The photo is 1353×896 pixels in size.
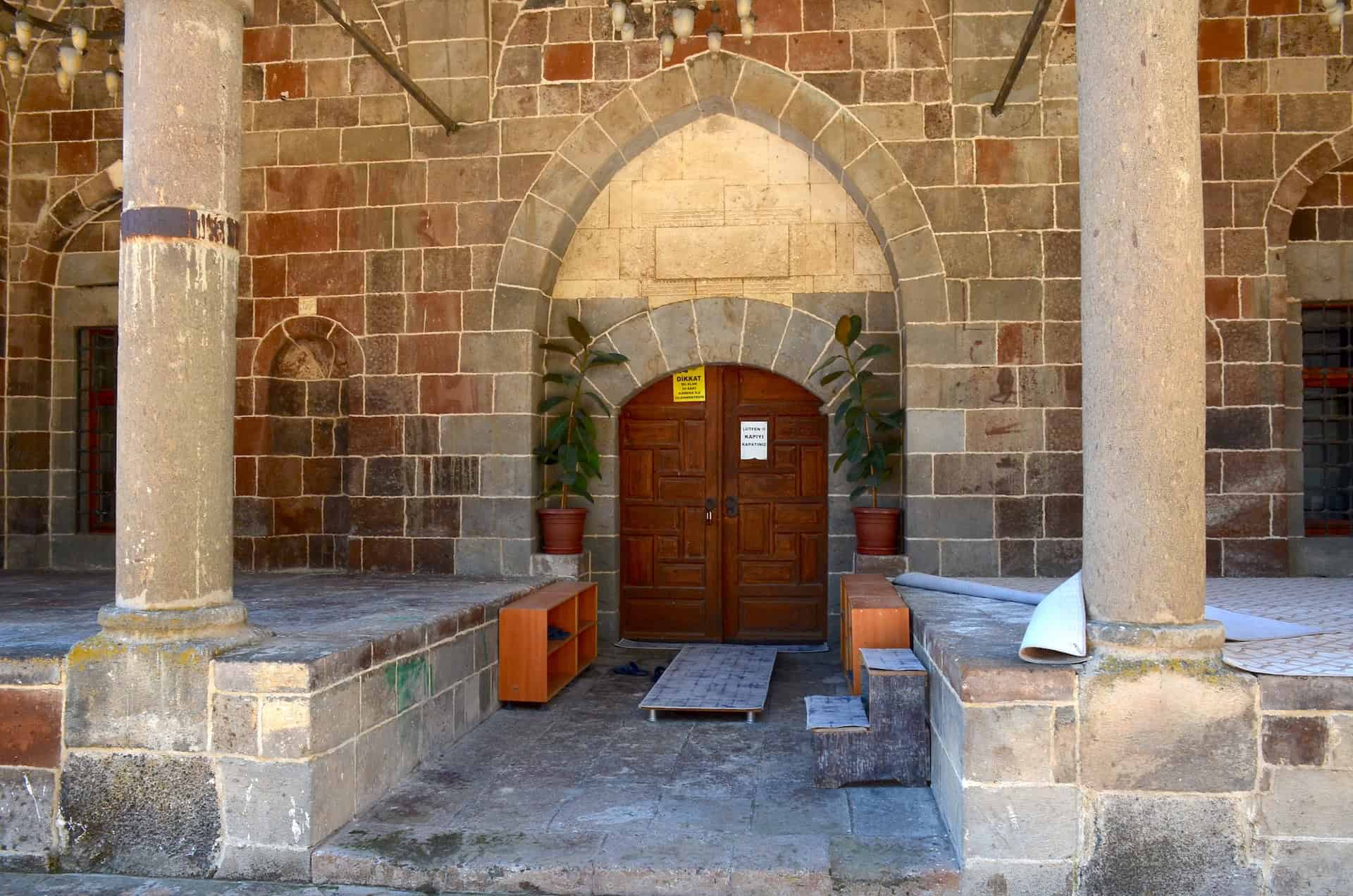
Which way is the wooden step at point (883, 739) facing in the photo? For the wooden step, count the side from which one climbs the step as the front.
to the viewer's left

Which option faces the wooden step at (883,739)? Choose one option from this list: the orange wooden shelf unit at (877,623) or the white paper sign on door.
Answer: the white paper sign on door

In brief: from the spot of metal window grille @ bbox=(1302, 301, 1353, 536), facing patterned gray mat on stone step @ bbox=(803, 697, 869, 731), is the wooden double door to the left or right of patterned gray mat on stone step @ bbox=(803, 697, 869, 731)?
right

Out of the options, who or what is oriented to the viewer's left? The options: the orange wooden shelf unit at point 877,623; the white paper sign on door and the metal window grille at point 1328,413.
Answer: the orange wooden shelf unit

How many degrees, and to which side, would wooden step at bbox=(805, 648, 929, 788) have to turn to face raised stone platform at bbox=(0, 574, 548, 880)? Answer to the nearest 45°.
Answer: approximately 45° to its left

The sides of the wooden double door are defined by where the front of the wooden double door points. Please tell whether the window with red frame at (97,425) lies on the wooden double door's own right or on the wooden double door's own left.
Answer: on the wooden double door's own right

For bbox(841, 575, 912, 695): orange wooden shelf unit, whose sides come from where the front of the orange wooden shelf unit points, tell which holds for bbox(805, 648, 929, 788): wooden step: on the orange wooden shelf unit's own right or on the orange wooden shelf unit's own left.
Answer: on the orange wooden shelf unit's own left

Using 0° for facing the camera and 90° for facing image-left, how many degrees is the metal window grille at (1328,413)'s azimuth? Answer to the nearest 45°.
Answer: approximately 0°

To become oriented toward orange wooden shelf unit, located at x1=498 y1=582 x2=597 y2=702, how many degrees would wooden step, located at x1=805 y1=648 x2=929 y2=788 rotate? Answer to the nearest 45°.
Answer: approximately 45° to its right

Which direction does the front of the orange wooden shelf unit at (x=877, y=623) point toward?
to the viewer's left

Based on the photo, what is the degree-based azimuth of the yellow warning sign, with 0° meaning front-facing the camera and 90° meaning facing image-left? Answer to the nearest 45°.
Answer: approximately 0°

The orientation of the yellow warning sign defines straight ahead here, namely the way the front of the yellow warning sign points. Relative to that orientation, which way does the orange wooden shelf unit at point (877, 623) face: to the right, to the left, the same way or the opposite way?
to the right
